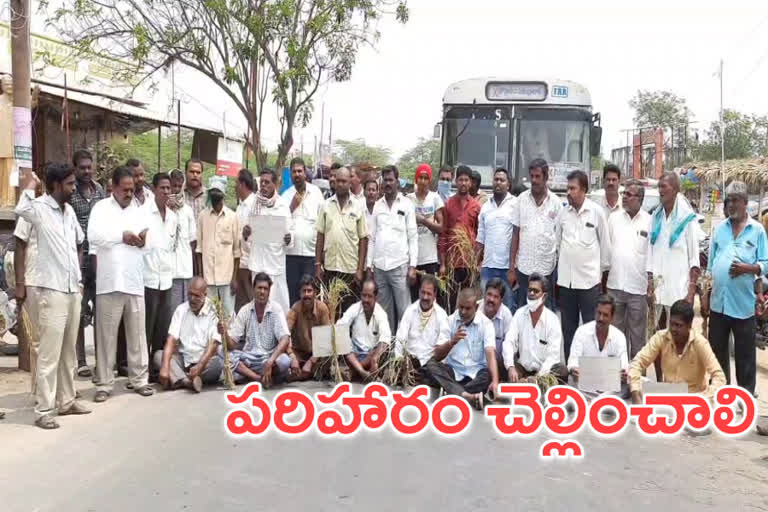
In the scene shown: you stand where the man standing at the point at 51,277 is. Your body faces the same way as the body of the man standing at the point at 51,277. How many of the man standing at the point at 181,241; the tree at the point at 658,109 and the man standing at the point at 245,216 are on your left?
3

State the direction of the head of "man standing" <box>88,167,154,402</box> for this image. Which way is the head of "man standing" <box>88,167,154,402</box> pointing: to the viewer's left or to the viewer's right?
to the viewer's right

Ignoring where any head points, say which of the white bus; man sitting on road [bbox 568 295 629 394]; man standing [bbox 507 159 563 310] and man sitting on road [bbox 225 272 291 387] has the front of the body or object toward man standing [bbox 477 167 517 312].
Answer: the white bus

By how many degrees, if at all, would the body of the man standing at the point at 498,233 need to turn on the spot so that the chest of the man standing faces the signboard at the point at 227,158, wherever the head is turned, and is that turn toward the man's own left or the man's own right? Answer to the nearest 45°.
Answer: approximately 135° to the man's own right

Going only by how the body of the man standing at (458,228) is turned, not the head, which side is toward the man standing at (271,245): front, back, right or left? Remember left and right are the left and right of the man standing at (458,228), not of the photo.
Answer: right

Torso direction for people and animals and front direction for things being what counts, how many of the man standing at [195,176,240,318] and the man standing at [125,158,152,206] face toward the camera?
2

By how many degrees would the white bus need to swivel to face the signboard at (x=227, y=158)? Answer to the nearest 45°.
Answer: approximately 135° to its right

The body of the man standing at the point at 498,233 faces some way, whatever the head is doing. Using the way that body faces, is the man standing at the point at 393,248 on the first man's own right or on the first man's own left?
on the first man's own right

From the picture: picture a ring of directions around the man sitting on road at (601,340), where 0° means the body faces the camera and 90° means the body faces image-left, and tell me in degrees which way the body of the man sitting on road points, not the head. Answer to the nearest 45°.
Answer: approximately 0°

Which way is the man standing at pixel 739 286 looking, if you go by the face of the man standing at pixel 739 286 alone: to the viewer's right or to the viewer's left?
to the viewer's left

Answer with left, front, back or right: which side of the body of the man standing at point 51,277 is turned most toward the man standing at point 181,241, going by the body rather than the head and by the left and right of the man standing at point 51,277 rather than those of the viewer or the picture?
left

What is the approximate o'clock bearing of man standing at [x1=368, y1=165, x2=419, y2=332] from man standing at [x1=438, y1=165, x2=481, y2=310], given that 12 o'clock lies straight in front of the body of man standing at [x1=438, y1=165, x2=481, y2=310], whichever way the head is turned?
man standing at [x1=368, y1=165, x2=419, y2=332] is roughly at 2 o'clock from man standing at [x1=438, y1=165, x2=481, y2=310].

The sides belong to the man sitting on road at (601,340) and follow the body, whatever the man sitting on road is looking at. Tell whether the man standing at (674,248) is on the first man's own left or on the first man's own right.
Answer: on the first man's own left
